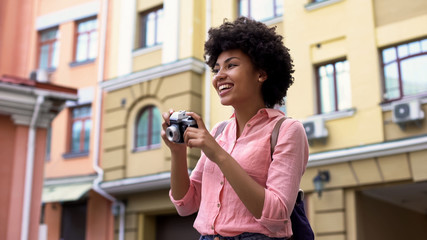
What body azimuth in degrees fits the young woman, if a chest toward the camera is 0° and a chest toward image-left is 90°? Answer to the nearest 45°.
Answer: approximately 45°

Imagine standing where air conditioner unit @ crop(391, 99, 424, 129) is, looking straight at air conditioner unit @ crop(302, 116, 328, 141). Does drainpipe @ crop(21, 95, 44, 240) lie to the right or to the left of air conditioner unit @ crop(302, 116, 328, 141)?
left

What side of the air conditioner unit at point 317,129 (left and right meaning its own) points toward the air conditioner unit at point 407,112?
left

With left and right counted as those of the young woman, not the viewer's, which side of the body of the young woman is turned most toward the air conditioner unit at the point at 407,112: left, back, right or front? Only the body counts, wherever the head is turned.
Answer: back

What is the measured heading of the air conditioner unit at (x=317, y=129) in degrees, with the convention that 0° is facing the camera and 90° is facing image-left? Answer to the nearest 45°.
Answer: approximately 45°

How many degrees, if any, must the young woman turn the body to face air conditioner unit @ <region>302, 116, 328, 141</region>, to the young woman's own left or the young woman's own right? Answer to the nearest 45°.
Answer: approximately 135° to the young woman's own right

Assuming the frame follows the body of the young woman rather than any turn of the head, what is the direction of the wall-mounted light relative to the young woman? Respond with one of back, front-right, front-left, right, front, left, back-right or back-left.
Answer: back-right

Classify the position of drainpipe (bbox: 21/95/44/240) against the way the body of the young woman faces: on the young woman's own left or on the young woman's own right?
on the young woman's own right
